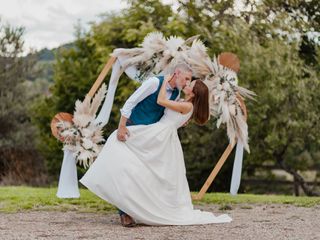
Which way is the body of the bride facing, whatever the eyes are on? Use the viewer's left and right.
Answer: facing to the left of the viewer

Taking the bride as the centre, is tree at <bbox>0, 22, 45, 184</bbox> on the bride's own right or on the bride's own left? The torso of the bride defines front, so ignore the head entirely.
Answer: on the bride's own right
